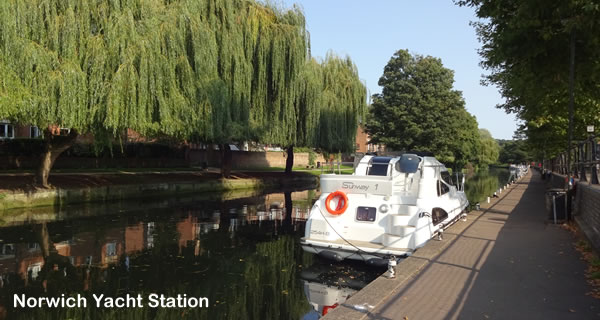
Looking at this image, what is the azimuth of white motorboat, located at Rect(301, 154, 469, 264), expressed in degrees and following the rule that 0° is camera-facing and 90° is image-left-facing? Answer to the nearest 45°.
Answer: approximately 225°

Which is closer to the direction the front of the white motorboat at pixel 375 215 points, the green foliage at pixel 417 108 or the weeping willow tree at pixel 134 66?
the green foliage

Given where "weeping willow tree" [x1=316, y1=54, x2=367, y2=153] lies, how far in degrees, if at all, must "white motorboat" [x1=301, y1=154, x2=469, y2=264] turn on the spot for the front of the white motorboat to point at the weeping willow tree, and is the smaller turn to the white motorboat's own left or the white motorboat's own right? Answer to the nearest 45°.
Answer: approximately 45° to the white motorboat's own left

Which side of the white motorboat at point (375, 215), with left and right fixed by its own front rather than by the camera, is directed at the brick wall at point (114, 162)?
left

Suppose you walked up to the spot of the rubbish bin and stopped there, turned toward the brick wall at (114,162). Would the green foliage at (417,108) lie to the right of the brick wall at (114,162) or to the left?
right

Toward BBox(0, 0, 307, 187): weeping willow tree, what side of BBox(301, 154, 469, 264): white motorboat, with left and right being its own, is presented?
left
